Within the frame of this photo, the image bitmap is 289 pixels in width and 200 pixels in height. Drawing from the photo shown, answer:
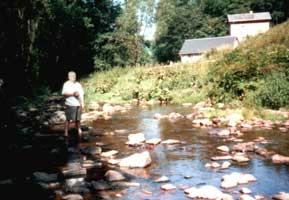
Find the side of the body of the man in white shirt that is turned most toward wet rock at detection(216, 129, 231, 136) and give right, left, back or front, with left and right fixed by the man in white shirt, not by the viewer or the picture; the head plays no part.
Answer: left

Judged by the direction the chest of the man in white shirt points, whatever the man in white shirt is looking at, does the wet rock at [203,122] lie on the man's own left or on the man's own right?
on the man's own left

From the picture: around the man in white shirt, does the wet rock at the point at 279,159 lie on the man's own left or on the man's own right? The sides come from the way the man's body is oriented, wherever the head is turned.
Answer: on the man's own left

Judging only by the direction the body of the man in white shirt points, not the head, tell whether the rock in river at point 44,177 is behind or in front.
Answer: in front

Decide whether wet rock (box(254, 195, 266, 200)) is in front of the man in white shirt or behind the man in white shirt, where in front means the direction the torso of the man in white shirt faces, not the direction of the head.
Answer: in front

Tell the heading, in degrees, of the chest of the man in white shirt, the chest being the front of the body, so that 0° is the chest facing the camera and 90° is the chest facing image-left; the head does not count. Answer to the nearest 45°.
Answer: approximately 0°

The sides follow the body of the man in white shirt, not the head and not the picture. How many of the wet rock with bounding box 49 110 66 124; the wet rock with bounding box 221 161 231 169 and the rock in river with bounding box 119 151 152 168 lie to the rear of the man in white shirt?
1

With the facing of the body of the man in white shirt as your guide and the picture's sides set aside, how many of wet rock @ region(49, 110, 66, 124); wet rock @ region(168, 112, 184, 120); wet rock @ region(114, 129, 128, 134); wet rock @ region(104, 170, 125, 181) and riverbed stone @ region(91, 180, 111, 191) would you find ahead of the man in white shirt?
2

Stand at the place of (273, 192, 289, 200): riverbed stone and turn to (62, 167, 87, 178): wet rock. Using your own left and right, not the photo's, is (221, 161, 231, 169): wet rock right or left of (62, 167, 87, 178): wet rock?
right

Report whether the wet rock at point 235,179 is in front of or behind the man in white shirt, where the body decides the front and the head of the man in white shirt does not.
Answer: in front

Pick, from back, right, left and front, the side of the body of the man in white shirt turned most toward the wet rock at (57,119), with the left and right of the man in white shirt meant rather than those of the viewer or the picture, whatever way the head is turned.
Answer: back
